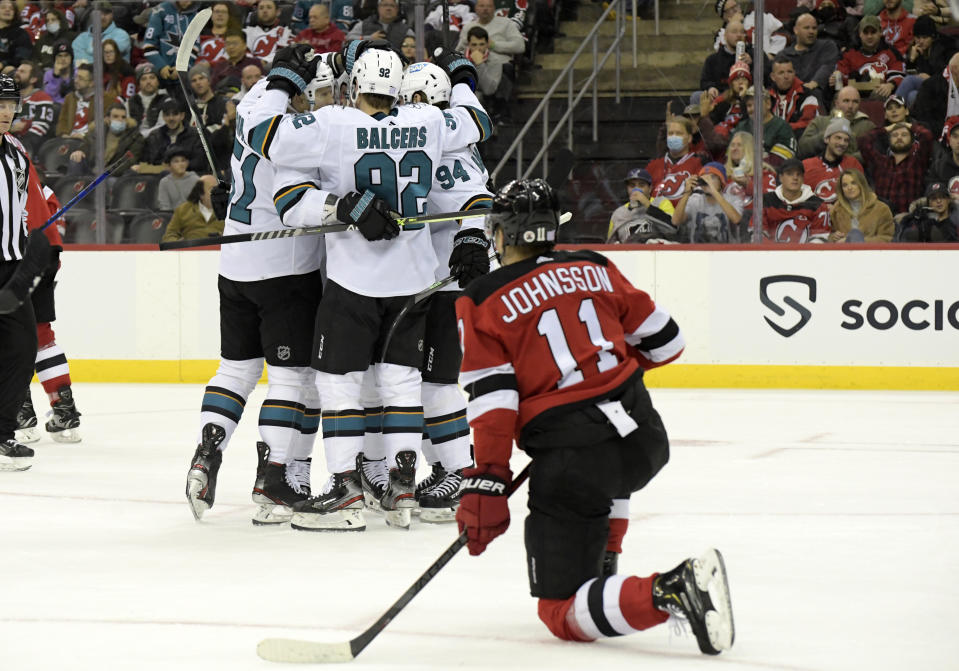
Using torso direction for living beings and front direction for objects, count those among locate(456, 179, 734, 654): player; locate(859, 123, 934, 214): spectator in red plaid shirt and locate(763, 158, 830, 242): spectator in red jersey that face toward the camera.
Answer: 2

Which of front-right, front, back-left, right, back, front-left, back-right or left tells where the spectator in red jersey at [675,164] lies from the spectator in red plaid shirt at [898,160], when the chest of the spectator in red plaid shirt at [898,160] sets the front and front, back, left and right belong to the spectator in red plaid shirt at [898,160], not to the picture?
right

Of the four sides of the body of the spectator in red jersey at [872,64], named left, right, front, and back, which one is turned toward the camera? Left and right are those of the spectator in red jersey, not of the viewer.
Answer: front

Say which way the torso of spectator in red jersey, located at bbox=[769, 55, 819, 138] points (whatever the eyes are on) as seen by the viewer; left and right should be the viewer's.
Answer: facing the viewer and to the left of the viewer

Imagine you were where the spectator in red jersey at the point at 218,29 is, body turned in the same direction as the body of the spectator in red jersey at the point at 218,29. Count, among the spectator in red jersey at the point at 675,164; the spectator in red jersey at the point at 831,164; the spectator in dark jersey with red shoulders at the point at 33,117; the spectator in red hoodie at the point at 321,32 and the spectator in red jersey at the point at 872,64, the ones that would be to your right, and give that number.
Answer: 1

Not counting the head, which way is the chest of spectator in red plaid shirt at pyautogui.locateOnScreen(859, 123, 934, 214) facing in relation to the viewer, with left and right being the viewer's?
facing the viewer

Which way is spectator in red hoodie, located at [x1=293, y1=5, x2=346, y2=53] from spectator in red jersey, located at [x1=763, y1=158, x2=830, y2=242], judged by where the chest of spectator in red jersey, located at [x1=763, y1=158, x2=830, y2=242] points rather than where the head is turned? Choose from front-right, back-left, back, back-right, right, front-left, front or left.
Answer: right

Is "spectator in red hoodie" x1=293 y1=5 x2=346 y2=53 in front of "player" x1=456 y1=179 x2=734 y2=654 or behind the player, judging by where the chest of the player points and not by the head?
in front

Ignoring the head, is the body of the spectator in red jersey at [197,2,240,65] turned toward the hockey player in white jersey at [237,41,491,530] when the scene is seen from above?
yes
